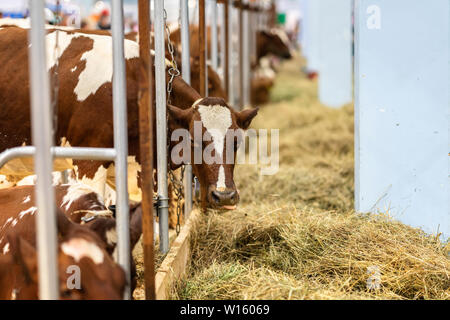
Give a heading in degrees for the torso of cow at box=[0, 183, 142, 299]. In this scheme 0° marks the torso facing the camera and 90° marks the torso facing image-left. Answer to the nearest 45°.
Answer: approximately 270°

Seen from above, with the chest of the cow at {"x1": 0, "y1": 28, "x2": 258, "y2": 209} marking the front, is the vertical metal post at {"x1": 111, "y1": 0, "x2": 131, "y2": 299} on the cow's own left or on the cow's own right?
on the cow's own right

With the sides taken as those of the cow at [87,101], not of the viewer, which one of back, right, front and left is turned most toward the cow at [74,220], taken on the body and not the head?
right

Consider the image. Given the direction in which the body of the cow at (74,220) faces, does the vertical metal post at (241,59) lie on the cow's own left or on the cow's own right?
on the cow's own left

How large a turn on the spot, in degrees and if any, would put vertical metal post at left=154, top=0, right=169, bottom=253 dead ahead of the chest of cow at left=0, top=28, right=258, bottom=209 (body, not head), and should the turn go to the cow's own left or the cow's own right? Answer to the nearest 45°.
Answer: approximately 45° to the cow's own right

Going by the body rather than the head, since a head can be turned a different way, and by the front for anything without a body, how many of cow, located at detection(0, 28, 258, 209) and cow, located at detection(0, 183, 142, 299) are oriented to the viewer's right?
2

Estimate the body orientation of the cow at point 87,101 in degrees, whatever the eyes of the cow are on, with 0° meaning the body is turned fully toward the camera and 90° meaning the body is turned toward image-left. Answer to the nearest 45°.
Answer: approximately 270°

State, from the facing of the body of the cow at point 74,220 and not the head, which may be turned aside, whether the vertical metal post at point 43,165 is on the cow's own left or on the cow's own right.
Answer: on the cow's own right
